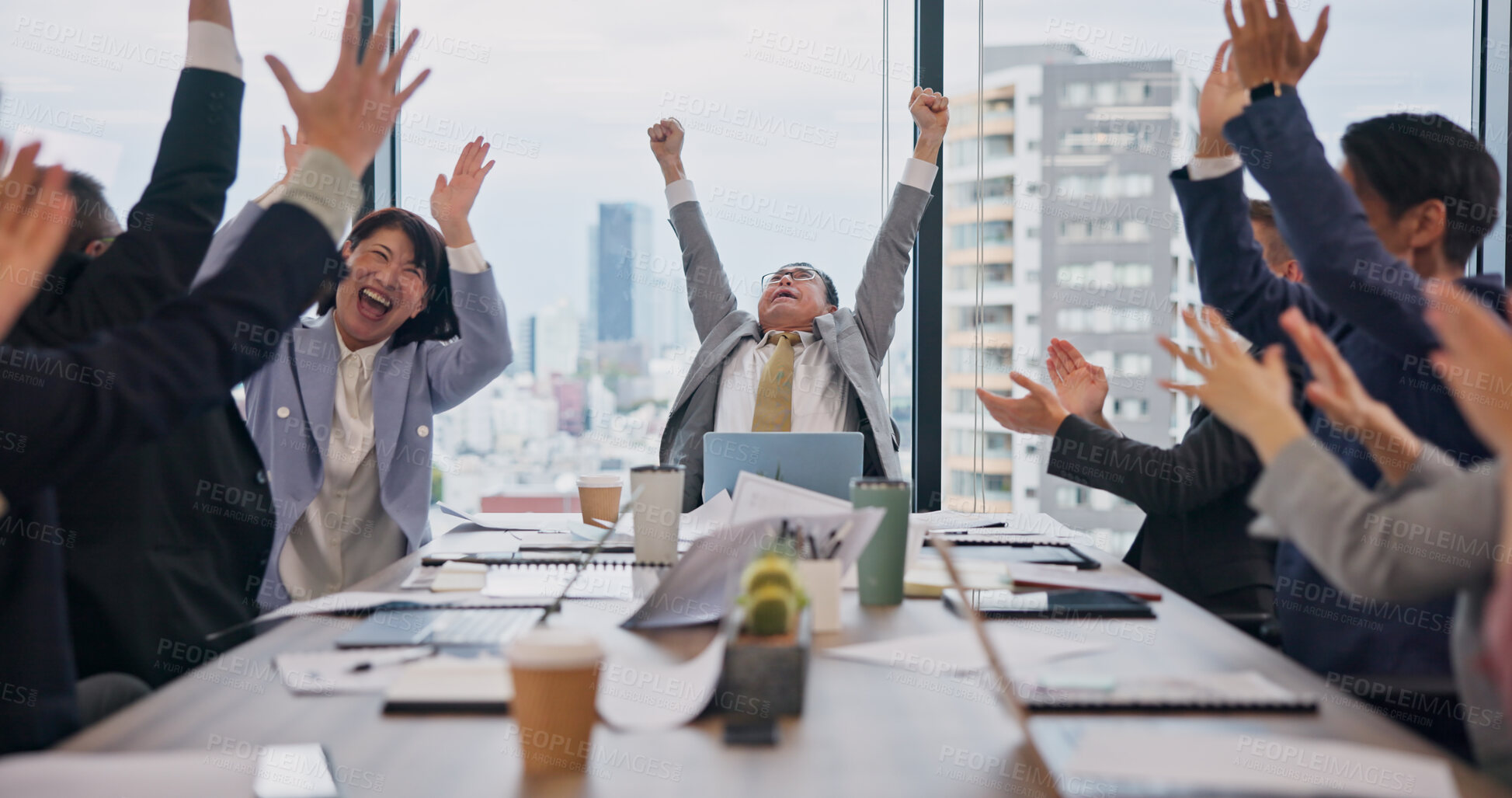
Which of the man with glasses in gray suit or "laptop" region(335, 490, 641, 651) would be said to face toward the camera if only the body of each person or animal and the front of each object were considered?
the man with glasses in gray suit

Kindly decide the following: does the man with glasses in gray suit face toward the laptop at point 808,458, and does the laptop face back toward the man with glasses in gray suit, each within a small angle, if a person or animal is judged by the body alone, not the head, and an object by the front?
yes

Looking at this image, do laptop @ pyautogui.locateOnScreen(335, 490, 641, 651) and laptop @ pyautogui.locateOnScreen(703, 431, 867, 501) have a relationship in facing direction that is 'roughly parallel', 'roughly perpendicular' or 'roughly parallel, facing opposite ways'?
roughly perpendicular

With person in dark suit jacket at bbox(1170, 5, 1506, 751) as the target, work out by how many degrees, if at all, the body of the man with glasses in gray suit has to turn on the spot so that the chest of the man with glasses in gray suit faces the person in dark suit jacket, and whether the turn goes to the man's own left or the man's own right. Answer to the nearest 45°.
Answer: approximately 45° to the man's own left

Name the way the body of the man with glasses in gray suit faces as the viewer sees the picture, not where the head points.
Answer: toward the camera

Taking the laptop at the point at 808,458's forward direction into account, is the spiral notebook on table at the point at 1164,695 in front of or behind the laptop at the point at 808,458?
behind

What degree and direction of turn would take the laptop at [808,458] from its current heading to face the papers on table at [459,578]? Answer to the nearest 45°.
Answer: approximately 135° to its left

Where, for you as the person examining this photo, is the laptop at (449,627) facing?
facing to the left of the viewer

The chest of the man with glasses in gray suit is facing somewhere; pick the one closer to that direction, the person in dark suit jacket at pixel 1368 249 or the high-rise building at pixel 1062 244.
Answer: the person in dark suit jacket

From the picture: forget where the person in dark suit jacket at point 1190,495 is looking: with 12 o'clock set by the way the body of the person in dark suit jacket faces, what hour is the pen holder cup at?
The pen holder cup is roughly at 10 o'clock from the person in dark suit jacket.

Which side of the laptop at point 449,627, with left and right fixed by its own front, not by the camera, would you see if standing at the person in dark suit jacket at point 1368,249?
back

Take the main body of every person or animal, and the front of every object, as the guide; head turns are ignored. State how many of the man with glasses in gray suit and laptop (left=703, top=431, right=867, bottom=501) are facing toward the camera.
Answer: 1

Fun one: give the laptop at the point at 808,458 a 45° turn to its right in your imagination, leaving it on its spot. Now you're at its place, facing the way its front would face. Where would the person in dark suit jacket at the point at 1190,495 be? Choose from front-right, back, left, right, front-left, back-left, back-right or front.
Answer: front-right

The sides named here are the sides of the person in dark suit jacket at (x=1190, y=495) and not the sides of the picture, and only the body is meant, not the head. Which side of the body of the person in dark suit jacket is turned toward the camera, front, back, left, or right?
left

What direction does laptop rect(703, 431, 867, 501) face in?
away from the camera
